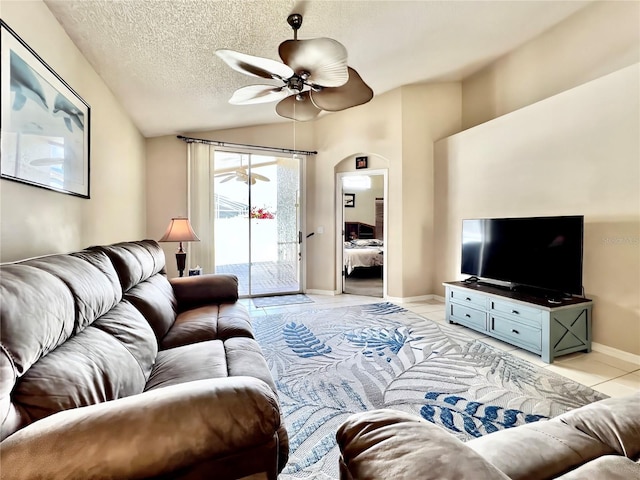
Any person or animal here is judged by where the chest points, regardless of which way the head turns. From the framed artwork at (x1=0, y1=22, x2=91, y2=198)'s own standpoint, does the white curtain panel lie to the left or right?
on its left

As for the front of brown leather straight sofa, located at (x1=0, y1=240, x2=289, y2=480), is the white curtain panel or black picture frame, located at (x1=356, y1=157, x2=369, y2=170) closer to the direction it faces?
the black picture frame

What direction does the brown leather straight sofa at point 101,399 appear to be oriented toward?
to the viewer's right

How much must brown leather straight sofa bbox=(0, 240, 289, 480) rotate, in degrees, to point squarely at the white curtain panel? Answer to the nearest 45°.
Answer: approximately 90° to its left

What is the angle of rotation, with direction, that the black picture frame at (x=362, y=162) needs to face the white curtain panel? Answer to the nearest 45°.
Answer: approximately 90° to its right

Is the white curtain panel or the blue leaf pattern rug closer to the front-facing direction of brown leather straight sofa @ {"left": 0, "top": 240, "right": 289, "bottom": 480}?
the blue leaf pattern rug

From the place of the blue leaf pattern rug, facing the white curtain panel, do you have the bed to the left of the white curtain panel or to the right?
right

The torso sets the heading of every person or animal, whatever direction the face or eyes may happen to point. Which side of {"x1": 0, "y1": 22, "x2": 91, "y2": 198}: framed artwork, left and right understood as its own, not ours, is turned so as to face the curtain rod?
left

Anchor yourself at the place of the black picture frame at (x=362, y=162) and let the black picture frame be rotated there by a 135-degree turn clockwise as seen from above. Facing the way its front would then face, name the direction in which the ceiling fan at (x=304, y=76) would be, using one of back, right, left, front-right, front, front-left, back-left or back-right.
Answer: back-left

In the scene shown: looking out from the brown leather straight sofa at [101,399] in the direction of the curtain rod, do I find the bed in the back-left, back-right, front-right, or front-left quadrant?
front-right

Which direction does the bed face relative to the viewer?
toward the camera

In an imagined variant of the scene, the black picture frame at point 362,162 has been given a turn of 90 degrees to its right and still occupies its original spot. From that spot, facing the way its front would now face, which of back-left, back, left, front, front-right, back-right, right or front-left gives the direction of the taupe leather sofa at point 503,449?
left

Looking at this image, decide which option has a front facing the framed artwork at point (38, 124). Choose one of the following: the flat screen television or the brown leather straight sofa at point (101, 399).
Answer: the flat screen television

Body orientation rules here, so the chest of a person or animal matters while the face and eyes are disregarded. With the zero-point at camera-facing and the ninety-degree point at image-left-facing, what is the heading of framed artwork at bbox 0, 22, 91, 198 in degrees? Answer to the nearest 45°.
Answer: approximately 315°

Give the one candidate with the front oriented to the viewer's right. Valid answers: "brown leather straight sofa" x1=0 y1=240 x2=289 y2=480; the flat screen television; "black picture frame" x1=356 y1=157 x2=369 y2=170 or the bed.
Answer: the brown leather straight sofa

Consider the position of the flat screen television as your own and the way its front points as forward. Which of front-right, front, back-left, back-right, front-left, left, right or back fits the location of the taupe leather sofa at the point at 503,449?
front-left

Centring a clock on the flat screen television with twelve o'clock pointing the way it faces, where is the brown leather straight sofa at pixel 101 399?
The brown leather straight sofa is roughly at 11 o'clock from the flat screen television.

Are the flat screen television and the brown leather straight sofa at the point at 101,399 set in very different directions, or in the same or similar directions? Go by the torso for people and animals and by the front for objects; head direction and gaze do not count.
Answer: very different directions

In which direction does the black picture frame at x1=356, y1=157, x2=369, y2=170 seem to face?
toward the camera
